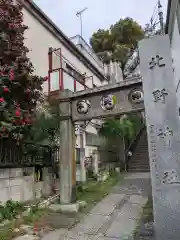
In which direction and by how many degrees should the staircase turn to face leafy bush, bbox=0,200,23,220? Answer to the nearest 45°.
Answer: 0° — it already faces it

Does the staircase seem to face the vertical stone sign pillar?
yes

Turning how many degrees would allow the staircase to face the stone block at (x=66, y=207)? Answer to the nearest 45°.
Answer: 0° — it already faces it

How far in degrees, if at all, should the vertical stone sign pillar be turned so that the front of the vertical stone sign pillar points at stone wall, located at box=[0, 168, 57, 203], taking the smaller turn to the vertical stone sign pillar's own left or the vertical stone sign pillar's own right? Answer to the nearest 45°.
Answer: approximately 135° to the vertical stone sign pillar's own right

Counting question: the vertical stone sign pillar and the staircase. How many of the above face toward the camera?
2

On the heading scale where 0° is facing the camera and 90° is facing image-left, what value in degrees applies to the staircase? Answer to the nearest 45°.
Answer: approximately 0°

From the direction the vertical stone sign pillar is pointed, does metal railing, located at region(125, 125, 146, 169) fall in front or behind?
behind

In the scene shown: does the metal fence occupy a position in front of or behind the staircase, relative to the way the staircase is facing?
in front
